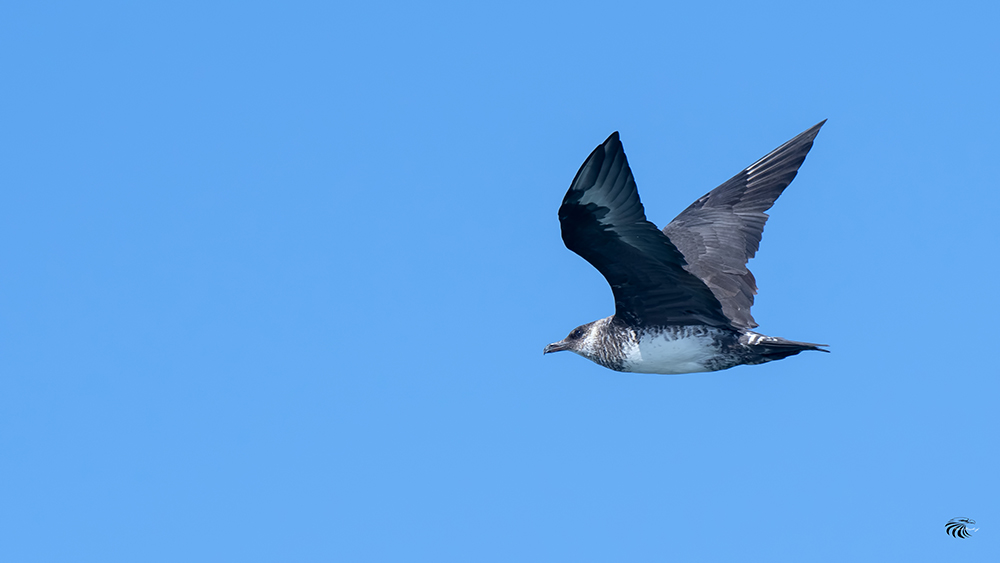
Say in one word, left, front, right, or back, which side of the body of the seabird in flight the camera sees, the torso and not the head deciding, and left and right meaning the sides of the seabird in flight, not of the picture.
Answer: left
